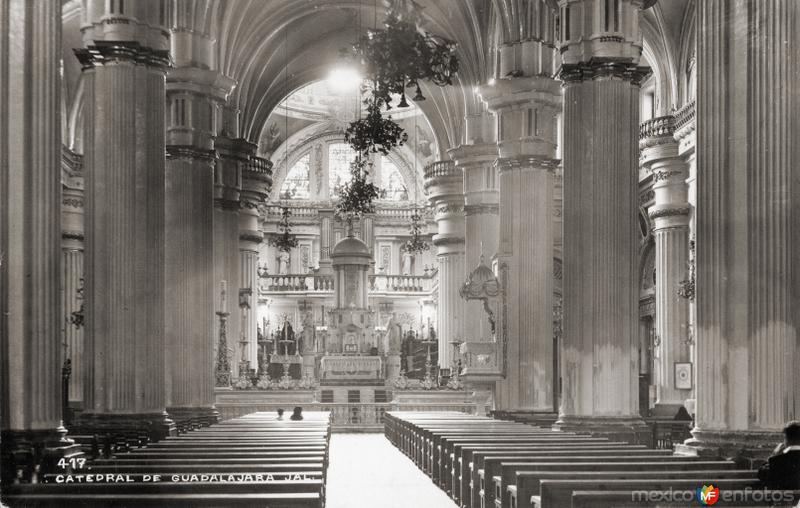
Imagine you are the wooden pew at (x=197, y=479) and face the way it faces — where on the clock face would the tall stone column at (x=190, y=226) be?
The tall stone column is roughly at 12 o'clock from the wooden pew.

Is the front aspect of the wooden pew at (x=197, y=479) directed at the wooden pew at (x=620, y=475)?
no

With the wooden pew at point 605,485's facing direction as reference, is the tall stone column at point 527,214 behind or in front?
in front

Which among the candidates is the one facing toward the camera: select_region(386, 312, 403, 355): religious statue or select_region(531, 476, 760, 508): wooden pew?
the religious statue

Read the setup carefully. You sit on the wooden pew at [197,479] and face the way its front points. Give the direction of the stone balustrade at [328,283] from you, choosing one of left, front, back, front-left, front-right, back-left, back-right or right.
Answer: front

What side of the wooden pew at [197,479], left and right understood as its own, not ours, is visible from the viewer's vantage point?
back

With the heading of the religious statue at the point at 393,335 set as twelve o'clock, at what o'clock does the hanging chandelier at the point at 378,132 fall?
The hanging chandelier is roughly at 12 o'clock from the religious statue.

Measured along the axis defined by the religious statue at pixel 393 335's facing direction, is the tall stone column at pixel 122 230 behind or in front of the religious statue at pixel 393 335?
in front

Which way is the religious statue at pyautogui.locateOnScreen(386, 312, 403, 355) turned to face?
toward the camera

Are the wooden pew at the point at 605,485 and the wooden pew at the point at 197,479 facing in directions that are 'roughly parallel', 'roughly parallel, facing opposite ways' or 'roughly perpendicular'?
roughly parallel

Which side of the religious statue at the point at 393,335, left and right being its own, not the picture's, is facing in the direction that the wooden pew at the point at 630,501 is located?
front

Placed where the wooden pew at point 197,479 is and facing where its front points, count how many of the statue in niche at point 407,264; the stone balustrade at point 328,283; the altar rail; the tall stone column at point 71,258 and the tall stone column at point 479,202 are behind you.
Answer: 0

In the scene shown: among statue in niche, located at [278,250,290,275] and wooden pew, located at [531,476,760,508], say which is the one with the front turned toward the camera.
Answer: the statue in niche

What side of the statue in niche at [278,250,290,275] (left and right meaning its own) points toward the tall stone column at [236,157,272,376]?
front

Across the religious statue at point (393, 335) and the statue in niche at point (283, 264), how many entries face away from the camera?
0

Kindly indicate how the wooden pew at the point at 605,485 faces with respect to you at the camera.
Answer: facing away from the viewer

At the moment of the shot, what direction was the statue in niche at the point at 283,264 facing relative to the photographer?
facing the viewer

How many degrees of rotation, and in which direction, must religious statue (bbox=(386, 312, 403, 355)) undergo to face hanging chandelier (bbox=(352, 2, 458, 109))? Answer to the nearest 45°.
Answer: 0° — it already faces it

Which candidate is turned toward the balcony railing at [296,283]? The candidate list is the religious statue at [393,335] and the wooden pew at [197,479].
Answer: the wooden pew
